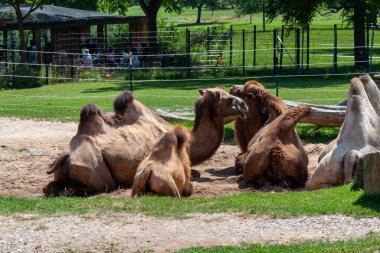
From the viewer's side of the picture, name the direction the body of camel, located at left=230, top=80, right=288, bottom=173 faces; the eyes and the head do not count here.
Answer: to the viewer's left

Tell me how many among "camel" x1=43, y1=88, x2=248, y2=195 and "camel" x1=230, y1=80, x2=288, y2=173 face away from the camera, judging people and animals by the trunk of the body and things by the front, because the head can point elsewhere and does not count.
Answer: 0

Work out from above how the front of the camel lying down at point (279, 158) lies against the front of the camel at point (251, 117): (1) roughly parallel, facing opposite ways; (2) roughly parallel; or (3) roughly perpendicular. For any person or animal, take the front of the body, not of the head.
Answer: roughly perpendicular

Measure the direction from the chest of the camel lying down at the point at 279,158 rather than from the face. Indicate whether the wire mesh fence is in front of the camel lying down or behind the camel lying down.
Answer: in front

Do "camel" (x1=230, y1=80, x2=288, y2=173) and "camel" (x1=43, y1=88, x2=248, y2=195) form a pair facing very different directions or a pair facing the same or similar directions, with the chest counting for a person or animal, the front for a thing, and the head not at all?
very different directions

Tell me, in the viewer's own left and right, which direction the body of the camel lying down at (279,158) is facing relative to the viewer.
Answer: facing away from the viewer

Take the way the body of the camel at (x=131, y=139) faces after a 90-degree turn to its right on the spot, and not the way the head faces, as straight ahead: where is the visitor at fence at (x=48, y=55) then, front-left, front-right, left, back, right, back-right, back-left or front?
back

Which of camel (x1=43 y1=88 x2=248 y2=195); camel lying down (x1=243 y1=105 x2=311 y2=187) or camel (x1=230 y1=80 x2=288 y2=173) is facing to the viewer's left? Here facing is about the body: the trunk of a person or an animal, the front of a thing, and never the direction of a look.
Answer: camel (x1=230 y1=80 x2=288 y2=173)

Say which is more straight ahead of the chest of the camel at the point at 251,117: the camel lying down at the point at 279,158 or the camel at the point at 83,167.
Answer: the camel

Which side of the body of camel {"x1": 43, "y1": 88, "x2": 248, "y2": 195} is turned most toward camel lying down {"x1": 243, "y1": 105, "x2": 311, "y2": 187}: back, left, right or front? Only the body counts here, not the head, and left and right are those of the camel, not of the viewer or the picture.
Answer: front

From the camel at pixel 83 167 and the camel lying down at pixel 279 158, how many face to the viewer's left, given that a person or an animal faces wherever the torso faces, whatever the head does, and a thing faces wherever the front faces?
0

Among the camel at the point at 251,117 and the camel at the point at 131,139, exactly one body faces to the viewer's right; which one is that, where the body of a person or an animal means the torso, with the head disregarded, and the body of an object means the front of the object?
the camel at the point at 131,139

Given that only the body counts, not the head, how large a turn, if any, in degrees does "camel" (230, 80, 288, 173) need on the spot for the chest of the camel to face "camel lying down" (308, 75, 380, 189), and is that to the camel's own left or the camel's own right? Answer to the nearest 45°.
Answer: approximately 135° to the camel's own left

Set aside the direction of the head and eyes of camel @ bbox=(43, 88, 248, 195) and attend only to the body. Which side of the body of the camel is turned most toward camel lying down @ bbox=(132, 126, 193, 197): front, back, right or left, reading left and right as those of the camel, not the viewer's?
right

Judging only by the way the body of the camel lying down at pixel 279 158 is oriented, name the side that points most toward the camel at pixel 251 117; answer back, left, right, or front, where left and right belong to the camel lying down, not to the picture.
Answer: front

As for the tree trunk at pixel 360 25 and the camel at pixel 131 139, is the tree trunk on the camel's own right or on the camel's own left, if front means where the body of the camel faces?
on the camel's own left
